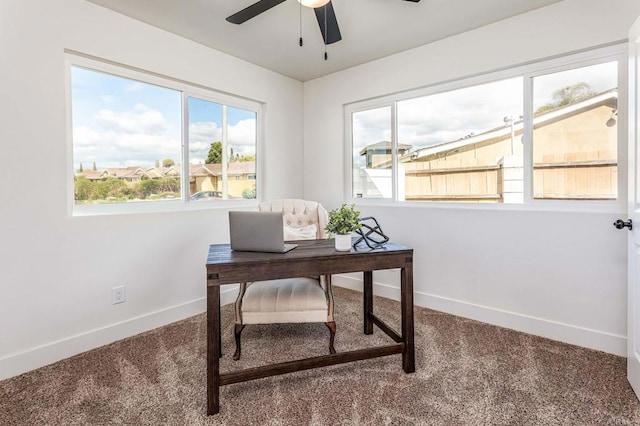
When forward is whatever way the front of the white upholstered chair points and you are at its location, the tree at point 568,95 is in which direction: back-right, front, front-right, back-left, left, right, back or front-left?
left

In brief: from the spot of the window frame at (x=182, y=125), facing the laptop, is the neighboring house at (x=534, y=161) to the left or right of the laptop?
left

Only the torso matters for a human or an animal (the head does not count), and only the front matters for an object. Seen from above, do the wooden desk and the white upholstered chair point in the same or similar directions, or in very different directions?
very different directions

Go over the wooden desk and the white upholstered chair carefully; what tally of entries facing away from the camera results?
1

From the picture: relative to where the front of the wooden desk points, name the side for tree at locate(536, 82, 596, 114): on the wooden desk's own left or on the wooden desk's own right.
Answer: on the wooden desk's own right

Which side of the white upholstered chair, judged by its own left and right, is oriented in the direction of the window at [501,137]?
left

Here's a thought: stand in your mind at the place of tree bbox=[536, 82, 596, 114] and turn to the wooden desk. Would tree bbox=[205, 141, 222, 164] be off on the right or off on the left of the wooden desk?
right

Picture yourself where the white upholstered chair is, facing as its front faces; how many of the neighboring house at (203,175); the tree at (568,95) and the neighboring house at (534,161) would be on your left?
2

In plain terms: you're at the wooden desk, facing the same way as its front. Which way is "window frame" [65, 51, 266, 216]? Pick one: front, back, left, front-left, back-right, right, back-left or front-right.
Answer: front-left

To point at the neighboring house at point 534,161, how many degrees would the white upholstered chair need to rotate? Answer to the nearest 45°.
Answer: approximately 90° to its left

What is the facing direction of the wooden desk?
away from the camera

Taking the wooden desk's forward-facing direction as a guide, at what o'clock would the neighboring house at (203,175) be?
The neighboring house is roughly at 11 o'clock from the wooden desk.
